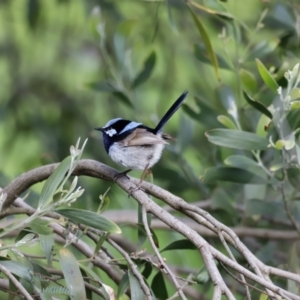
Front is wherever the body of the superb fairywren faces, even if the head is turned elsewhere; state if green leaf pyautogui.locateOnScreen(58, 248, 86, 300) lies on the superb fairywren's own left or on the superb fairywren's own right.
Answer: on the superb fairywren's own left

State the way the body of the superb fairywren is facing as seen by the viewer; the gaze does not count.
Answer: to the viewer's left

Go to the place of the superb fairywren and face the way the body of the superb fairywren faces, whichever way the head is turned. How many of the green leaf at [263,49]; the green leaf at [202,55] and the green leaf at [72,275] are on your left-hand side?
1

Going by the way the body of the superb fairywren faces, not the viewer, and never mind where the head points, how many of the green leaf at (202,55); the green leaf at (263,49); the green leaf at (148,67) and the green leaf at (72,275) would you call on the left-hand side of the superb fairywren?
1

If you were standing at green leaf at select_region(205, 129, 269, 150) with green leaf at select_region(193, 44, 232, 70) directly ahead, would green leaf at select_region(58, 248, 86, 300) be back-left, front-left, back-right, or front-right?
back-left

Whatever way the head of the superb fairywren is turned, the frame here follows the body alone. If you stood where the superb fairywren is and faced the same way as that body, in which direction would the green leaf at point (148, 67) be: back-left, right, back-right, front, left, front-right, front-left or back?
right

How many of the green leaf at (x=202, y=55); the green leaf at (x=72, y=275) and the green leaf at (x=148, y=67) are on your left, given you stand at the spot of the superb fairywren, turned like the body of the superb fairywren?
1

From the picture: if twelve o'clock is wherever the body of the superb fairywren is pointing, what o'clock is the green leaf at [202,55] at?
The green leaf is roughly at 4 o'clock from the superb fairywren.

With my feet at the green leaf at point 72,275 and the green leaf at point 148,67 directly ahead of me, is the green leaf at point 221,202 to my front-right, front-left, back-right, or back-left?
front-right
